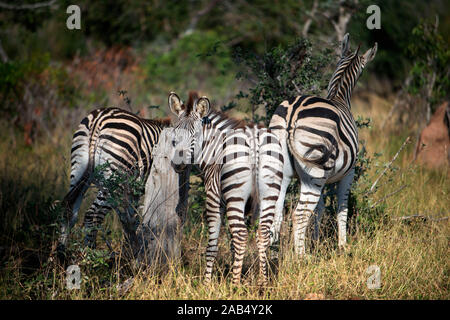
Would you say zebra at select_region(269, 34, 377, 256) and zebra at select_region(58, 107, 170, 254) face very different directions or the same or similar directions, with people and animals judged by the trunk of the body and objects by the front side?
same or similar directions

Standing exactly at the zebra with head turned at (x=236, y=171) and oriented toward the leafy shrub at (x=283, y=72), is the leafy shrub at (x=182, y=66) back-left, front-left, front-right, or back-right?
front-left

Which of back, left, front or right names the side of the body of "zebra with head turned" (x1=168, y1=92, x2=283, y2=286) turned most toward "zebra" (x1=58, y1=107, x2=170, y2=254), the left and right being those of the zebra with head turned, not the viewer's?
front

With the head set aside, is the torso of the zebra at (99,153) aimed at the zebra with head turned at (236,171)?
no

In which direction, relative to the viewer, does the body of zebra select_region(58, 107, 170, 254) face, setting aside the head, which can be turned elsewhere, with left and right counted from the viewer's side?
facing away from the viewer and to the right of the viewer

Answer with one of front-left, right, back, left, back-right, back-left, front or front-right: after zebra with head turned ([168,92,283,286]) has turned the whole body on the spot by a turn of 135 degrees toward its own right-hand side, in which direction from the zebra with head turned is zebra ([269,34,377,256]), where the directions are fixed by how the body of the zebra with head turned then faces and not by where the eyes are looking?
front-left

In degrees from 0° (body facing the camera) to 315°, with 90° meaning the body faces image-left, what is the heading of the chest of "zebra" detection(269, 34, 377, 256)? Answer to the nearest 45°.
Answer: approximately 225°

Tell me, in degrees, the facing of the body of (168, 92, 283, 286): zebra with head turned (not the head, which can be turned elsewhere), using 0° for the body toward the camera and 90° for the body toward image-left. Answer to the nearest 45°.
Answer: approximately 135°

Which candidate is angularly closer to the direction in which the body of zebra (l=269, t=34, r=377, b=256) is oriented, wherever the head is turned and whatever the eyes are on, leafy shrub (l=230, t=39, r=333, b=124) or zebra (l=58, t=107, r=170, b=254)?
the leafy shrub

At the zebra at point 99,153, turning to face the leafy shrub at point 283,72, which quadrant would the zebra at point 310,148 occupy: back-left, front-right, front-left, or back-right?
front-right

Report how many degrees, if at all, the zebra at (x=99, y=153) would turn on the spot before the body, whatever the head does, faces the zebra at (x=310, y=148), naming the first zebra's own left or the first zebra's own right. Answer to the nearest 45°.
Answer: approximately 90° to the first zebra's own right
